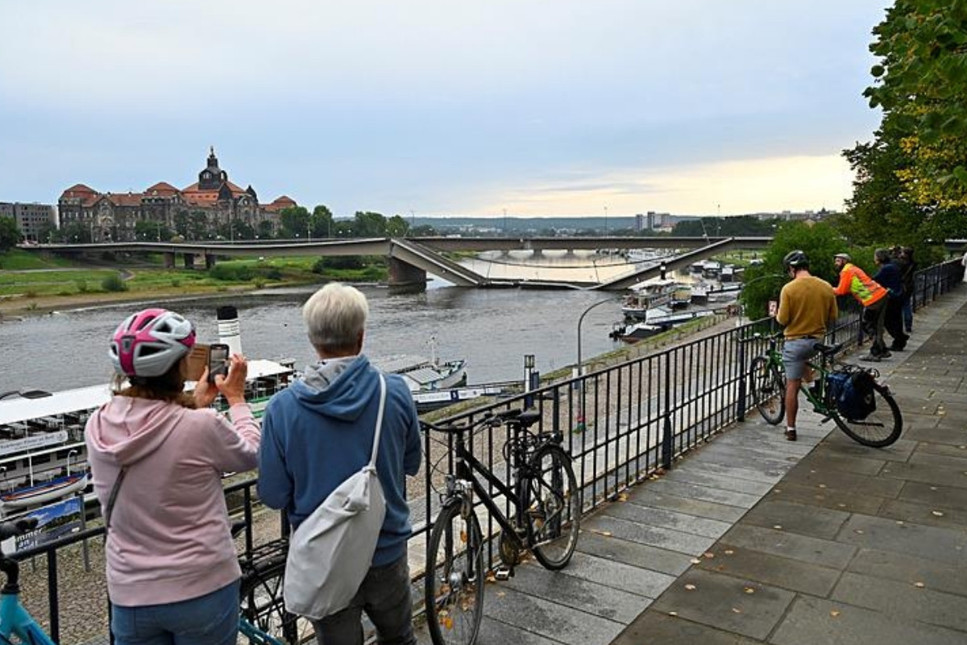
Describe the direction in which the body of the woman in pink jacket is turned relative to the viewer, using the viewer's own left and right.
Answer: facing away from the viewer and to the right of the viewer

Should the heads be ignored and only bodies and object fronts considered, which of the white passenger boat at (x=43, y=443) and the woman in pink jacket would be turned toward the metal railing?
the woman in pink jacket

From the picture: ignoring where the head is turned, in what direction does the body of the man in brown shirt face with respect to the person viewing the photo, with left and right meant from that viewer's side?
facing away from the viewer and to the left of the viewer

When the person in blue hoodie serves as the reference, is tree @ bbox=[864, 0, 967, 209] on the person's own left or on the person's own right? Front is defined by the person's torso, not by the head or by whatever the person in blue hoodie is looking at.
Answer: on the person's own right

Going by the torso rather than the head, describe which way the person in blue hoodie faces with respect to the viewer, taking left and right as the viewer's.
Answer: facing away from the viewer

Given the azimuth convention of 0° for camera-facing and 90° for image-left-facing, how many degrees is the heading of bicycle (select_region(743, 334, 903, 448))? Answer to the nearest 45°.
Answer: approximately 135°
